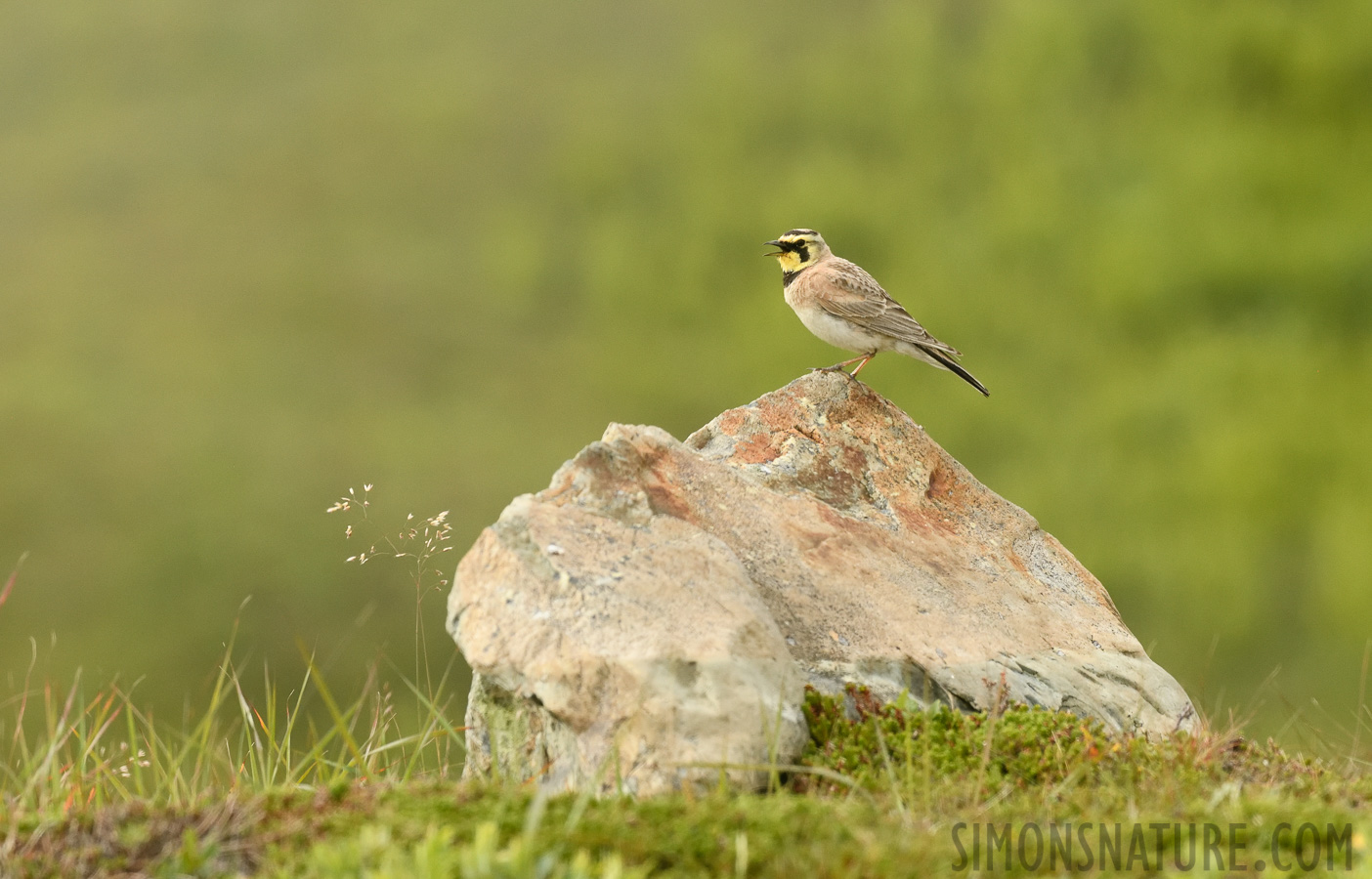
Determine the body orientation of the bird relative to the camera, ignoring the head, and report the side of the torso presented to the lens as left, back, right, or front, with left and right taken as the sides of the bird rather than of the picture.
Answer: left
